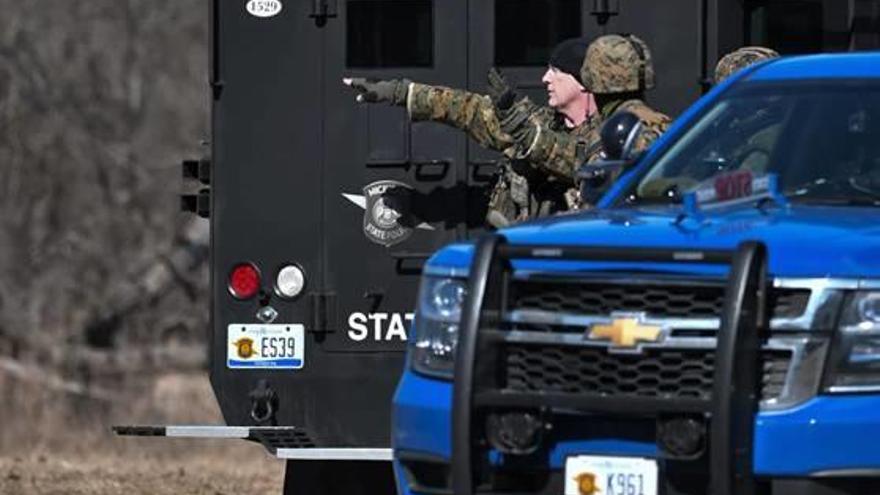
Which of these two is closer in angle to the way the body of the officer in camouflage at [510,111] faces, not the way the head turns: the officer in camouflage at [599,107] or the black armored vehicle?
the black armored vehicle

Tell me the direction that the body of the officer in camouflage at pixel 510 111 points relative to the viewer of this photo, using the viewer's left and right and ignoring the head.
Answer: facing to the left of the viewer

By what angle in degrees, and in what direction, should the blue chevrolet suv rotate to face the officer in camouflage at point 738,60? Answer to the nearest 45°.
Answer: approximately 135° to its right

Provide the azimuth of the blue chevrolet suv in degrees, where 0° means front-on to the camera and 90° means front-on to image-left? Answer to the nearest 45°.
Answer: approximately 45°

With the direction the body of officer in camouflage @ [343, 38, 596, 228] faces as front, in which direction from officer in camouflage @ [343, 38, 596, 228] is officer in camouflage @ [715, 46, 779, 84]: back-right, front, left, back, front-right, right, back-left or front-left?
back

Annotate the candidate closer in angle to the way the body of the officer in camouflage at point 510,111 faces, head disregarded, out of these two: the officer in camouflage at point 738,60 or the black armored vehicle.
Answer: the black armored vehicle

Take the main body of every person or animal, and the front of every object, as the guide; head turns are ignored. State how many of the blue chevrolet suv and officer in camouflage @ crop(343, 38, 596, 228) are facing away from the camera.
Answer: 0

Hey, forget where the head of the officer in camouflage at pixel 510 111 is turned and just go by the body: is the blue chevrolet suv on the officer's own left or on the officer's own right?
on the officer's own left

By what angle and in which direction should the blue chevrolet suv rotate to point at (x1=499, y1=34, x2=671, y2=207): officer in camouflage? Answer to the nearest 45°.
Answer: approximately 135° to its right

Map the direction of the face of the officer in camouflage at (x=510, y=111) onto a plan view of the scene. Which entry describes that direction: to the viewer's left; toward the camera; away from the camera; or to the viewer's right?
to the viewer's left

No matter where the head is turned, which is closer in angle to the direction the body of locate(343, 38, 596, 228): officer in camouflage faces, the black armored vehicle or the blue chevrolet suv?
the black armored vehicle

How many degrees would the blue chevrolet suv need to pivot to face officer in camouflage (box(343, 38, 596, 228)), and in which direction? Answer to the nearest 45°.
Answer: approximately 135° to its right
